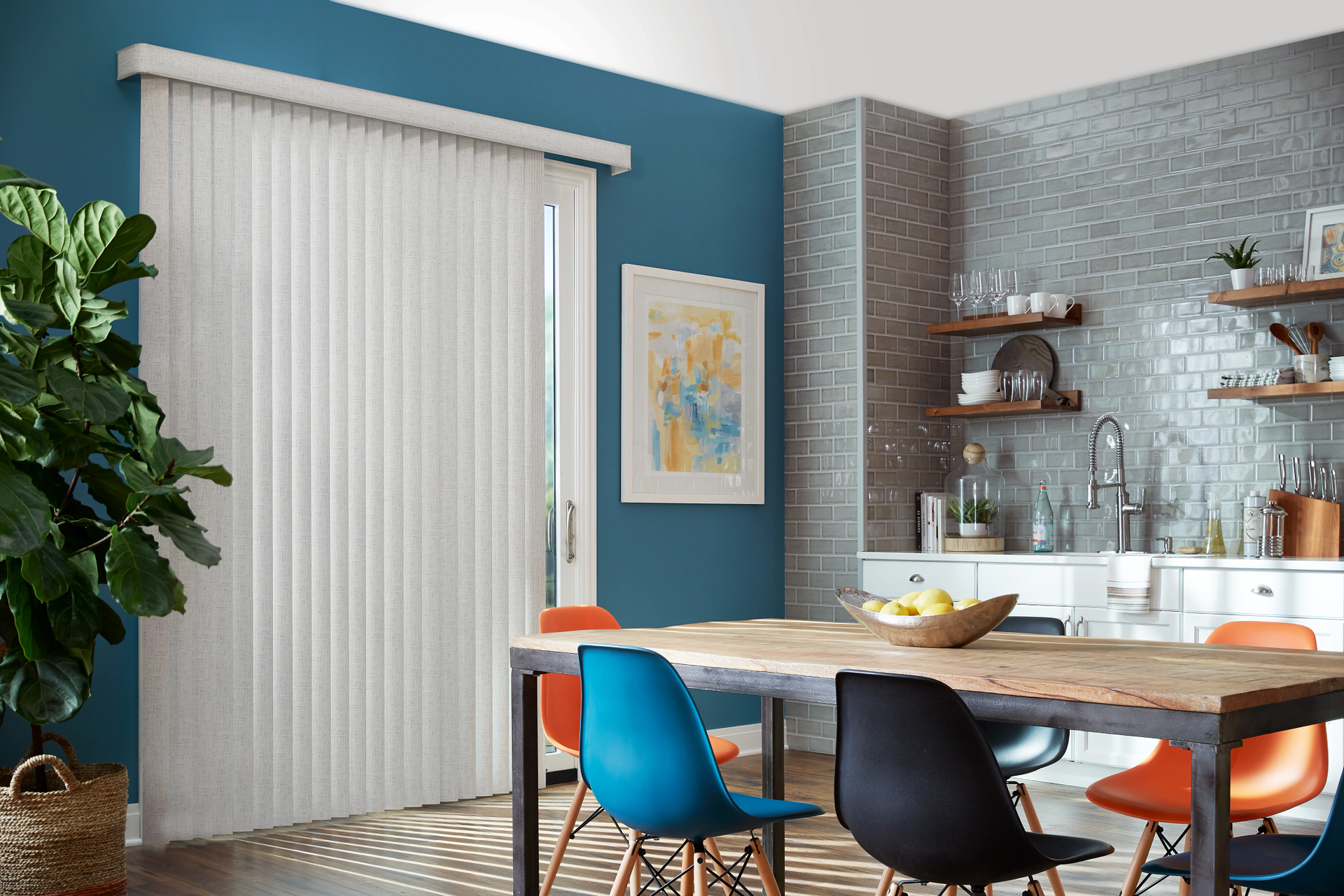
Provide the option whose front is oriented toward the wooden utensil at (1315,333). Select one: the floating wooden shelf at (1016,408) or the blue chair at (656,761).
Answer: the blue chair

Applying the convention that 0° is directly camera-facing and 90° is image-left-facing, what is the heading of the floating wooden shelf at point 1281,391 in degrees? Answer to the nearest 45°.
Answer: approximately 45°

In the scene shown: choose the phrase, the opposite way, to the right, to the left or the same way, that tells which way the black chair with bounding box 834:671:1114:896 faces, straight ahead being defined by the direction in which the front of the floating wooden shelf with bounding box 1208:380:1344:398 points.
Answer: the opposite way

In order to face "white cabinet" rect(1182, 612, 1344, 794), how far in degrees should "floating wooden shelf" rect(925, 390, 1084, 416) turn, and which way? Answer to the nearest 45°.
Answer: approximately 90° to its left

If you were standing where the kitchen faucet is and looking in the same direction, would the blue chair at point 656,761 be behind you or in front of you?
in front

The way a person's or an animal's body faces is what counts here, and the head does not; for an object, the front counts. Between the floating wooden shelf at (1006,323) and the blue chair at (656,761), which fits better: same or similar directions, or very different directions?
very different directions
